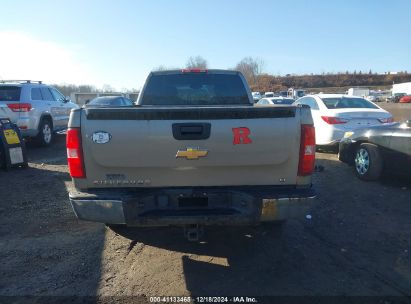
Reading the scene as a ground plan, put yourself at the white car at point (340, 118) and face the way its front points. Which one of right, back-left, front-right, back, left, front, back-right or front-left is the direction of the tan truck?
back-left

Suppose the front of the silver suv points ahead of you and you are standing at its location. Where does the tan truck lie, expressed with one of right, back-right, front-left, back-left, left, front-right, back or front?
back-right

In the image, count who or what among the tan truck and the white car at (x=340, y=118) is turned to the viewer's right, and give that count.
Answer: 0

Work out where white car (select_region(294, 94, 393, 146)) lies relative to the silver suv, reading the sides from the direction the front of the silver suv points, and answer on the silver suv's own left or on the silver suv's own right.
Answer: on the silver suv's own right

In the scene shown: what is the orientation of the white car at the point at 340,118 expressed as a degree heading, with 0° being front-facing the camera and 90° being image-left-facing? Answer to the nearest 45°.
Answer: approximately 135°

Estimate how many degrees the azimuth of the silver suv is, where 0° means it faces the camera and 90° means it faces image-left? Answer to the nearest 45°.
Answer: approximately 225°

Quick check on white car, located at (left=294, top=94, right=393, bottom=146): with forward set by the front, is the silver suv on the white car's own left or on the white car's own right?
on the white car's own left

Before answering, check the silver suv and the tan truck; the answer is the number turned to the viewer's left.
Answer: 0

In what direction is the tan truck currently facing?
away from the camera

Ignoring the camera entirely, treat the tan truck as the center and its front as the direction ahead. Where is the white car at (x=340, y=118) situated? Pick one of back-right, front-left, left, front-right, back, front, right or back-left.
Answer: front-right

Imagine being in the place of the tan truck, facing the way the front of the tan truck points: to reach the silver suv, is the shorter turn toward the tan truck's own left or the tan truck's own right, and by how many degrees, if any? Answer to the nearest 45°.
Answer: approximately 45° to the tan truck's own left
